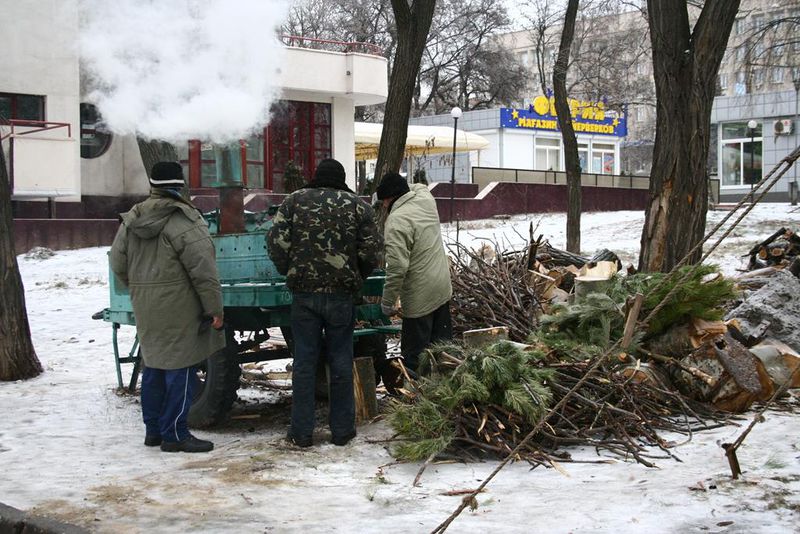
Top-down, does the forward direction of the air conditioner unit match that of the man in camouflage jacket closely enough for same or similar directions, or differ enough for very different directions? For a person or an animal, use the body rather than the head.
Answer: very different directions

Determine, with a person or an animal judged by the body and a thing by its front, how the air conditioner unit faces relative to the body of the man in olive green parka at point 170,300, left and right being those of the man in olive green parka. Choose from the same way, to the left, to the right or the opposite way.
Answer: the opposite way

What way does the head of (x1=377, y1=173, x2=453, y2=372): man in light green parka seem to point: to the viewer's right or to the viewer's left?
to the viewer's left

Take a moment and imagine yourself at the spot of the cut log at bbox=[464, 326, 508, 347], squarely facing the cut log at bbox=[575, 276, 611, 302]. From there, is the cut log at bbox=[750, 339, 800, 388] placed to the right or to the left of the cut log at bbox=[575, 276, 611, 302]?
right

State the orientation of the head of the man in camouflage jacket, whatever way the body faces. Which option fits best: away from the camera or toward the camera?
away from the camera

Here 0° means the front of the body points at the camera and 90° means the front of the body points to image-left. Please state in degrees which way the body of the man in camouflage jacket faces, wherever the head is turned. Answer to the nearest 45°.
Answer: approximately 180°

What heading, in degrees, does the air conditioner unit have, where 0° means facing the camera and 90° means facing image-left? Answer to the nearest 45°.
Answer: approximately 0°

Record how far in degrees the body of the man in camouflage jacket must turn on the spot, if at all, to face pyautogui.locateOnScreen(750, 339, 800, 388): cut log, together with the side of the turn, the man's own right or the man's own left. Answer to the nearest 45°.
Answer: approximately 90° to the man's own right

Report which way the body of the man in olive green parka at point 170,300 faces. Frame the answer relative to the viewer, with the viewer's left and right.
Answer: facing away from the viewer and to the right of the viewer

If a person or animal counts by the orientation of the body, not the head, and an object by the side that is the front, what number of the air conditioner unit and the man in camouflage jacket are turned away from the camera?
1

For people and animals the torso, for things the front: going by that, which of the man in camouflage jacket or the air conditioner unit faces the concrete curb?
the air conditioner unit
